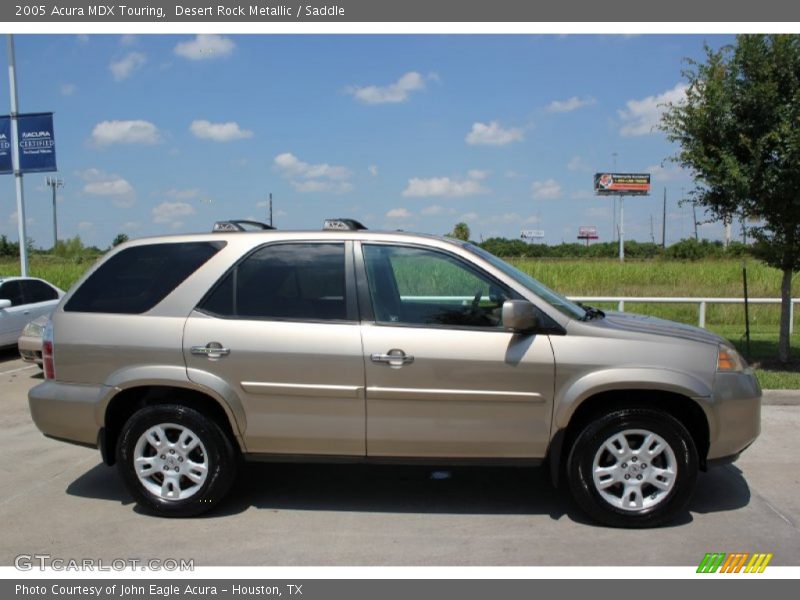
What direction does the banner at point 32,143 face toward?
toward the camera

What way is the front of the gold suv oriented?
to the viewer's right

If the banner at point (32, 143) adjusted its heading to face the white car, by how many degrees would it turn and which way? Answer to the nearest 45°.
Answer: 0° — it already faces it

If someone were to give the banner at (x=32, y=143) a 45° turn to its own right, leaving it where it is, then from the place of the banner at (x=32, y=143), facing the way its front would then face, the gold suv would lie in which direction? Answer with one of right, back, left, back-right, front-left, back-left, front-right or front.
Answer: front-left

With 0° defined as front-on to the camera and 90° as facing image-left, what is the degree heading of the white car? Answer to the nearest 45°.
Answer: approximately 45°

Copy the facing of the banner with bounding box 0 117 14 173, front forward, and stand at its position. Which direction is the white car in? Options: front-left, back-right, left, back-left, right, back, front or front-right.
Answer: front

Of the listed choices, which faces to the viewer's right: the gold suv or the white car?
the gold suv

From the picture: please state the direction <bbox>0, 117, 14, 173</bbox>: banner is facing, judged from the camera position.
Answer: facing the viewer

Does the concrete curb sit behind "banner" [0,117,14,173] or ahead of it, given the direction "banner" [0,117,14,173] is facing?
ahead

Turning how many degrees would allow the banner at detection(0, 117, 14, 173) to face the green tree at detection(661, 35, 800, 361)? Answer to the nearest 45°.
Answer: approximately 45° to its left

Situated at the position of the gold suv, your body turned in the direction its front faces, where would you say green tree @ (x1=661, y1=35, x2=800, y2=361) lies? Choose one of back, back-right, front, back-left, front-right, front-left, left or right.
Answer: front-left

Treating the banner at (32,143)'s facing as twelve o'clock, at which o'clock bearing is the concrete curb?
The concrete curb is roughly at 11 o'clock from the banner.
